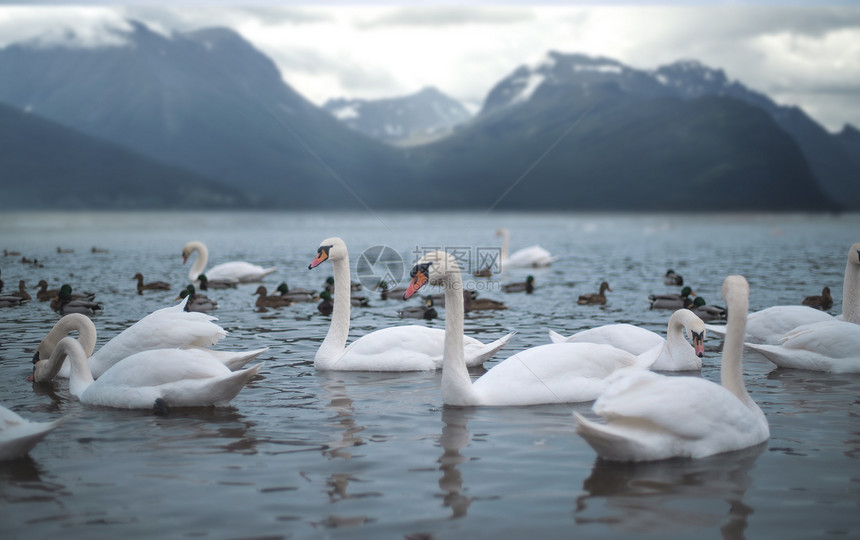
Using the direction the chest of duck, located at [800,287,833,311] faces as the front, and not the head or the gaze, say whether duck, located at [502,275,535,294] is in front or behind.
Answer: behind

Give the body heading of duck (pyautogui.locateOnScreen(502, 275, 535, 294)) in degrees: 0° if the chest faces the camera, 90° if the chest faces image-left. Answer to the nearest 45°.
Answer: approximately 270°

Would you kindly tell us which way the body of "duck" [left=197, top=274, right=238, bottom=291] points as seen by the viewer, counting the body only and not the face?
to the viewer's left

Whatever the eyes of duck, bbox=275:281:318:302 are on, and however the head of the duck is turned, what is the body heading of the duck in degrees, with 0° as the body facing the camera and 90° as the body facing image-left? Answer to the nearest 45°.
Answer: approximately 90°

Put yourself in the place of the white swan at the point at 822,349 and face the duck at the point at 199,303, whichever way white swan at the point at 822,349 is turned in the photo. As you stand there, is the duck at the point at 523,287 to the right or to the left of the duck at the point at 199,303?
right

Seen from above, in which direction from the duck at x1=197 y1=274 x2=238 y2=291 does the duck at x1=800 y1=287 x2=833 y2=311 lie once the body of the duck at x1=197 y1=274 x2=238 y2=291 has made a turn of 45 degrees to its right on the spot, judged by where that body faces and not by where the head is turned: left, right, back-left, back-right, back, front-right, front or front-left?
back

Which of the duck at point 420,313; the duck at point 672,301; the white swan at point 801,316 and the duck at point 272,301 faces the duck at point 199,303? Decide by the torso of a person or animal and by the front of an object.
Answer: the duck at point 272,301

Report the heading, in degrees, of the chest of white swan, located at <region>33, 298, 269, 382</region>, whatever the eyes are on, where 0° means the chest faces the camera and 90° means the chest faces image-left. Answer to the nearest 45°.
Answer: approximately 90°

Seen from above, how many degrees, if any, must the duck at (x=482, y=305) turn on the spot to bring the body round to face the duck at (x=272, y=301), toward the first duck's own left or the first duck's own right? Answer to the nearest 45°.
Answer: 0° — it already faces it

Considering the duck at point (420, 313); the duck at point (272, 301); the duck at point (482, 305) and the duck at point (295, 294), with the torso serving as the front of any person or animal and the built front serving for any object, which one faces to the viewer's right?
the duck at point (420, 313)

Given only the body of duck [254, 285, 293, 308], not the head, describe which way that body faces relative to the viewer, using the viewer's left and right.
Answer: facing to the left of the viewer
